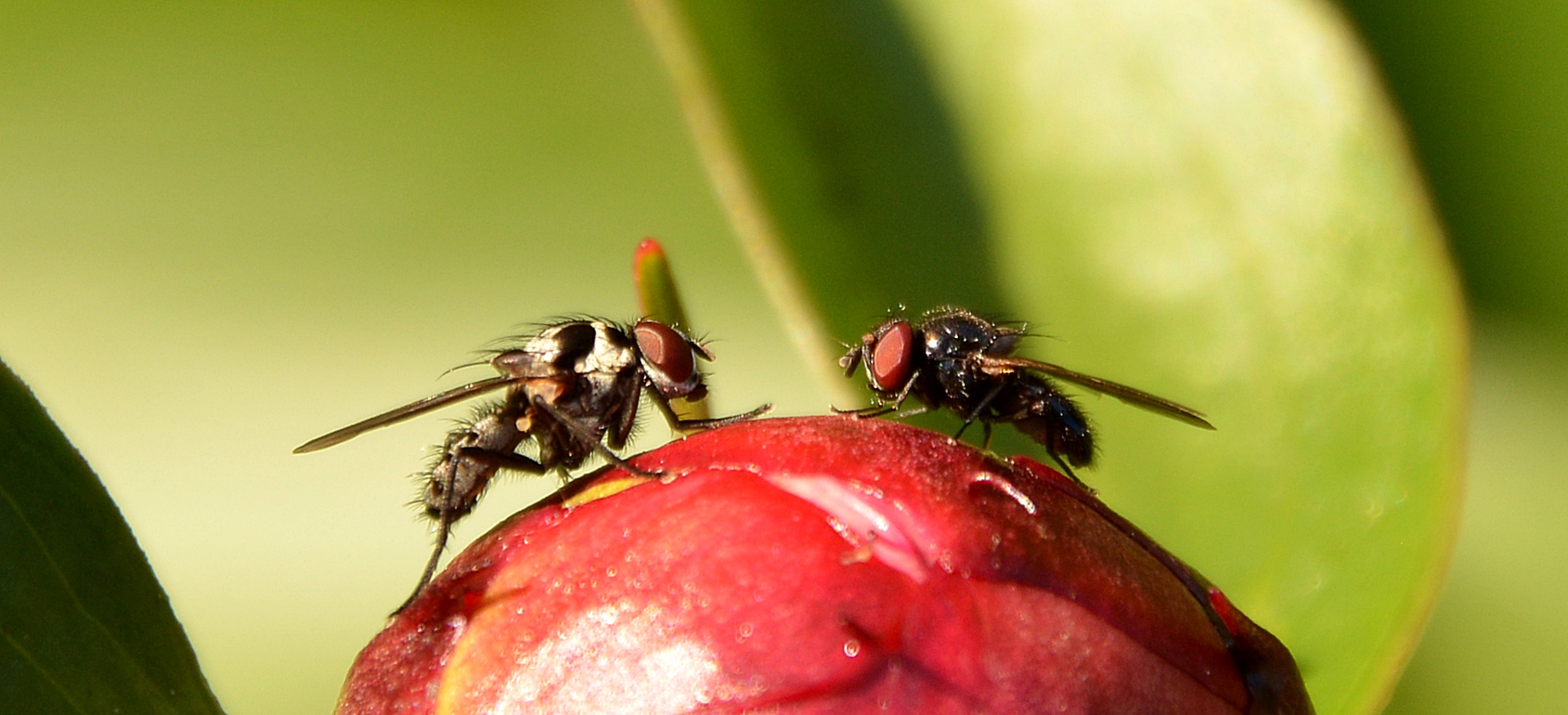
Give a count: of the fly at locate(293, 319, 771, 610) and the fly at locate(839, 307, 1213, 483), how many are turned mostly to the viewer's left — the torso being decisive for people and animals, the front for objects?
1

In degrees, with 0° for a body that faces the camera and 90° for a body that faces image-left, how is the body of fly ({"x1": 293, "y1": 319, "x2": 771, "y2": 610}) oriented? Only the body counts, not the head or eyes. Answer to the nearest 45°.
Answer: approximately 270°

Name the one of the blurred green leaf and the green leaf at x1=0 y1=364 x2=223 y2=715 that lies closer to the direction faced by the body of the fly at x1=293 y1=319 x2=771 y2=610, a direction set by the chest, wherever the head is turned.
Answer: the blurred green leaf

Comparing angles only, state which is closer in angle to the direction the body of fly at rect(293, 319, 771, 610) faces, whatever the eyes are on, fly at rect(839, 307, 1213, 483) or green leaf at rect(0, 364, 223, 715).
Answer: the fly

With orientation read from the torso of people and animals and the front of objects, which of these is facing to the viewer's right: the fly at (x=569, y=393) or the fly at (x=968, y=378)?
the fly at (x=569, y=393)

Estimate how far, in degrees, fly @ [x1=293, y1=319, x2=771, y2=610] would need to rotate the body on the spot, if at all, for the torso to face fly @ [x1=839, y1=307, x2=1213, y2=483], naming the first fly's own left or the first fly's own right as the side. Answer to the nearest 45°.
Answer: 0° — it already faces it

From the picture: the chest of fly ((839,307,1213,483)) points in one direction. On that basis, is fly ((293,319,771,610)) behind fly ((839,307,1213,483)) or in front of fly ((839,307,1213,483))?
in front

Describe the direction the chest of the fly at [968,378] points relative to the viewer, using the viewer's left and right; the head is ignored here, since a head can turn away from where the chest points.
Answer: facing to the left of the viewer
